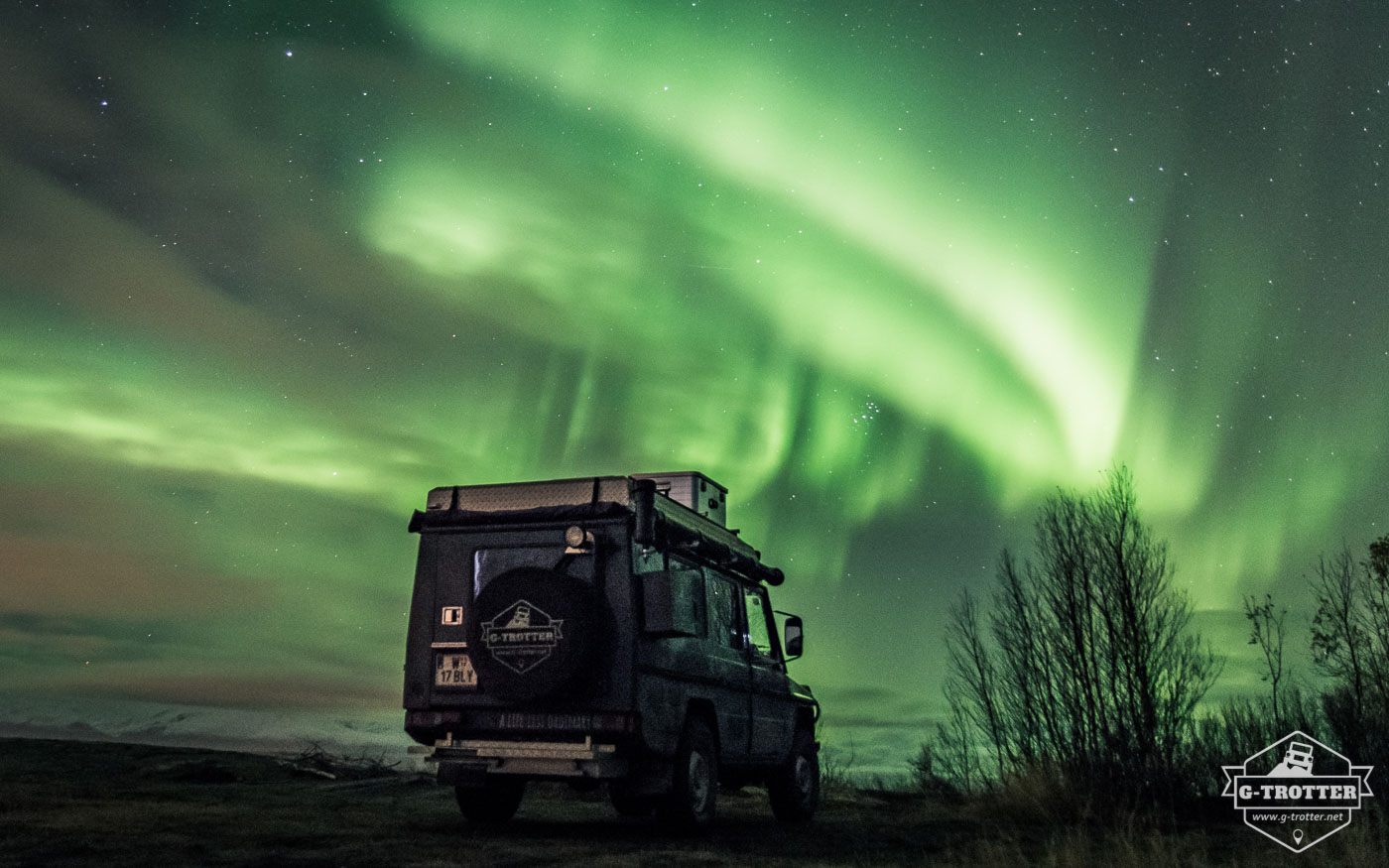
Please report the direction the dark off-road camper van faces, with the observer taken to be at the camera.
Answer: facing away from the viewer and to the right of the viewer
